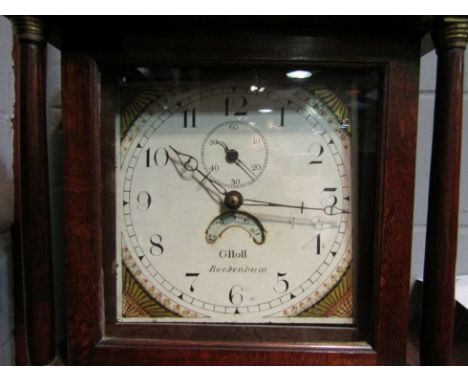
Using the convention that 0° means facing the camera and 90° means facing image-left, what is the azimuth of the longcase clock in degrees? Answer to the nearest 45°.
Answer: approximately 0°
